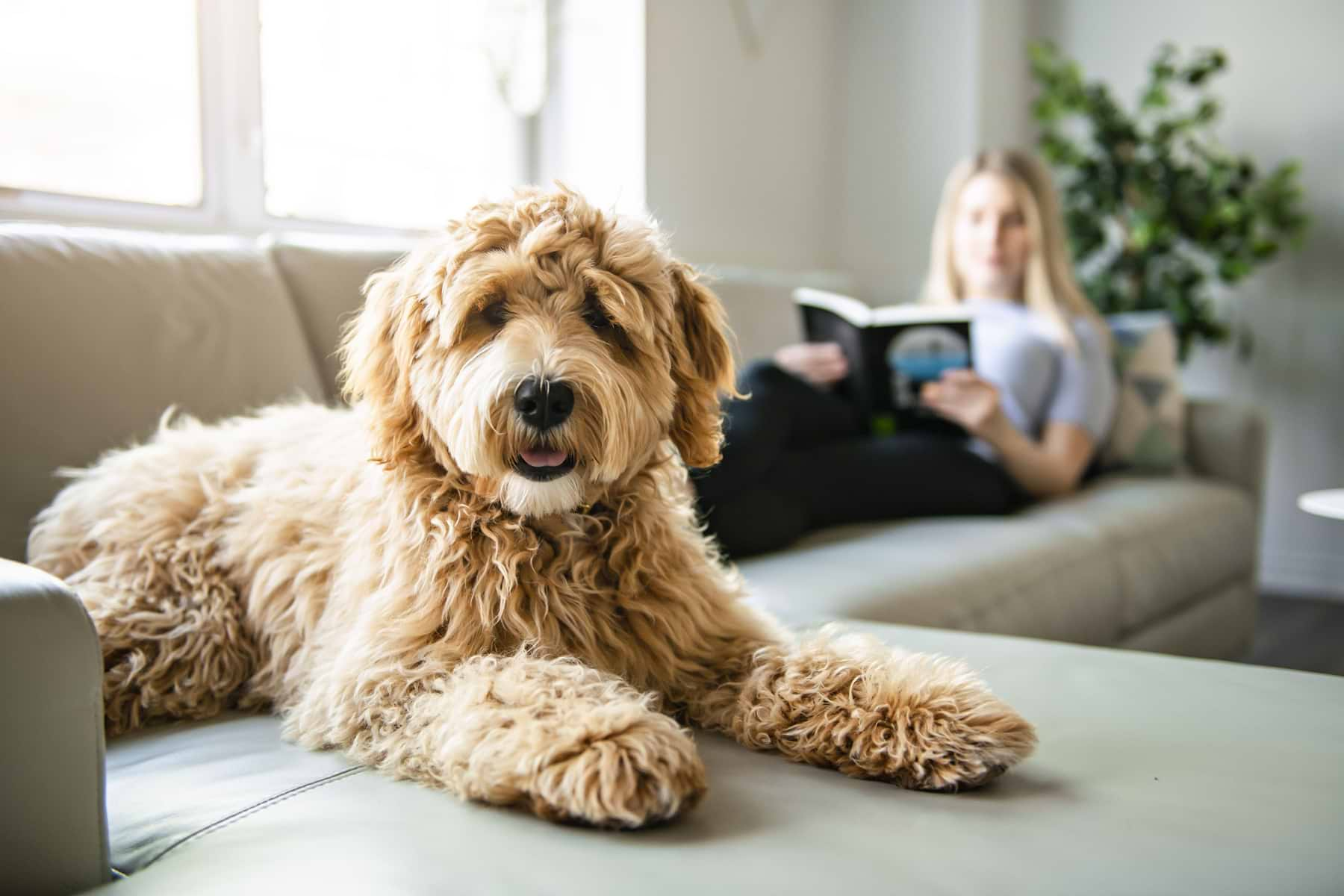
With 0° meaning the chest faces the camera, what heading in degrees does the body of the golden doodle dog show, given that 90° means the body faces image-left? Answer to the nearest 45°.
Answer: approximately 315°

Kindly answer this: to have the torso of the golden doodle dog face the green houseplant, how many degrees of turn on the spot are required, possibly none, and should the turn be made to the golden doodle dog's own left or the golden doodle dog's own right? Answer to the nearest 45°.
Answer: approximately 90° to the golden doodle dog's own left

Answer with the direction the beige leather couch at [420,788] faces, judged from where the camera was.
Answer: facing the viewer and to the right of the viewer

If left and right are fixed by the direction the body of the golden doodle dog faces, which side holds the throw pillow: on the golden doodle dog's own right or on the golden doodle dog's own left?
on the golden doodle dog's own left

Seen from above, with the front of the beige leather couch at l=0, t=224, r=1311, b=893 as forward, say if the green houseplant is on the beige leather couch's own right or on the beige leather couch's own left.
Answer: on the beige leather couch's own left

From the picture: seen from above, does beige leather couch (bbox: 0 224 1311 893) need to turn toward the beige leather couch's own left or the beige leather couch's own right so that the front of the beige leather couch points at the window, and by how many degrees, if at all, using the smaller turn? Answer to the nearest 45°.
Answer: approximately 135° to the beige leather couch's own left
